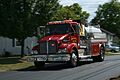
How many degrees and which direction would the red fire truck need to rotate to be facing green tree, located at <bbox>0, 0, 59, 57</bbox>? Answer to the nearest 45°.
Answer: approximately 90° to its right
